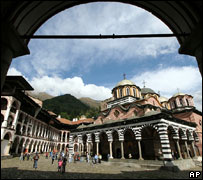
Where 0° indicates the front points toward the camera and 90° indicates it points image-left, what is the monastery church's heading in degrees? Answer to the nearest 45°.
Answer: approximately 45°

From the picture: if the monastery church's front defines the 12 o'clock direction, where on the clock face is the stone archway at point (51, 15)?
The stone archway is roughly at 11 o'clock from the monastery church.
